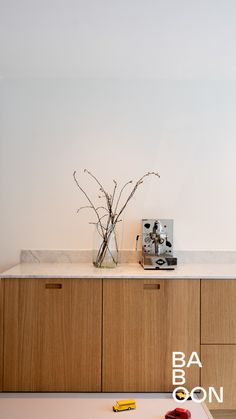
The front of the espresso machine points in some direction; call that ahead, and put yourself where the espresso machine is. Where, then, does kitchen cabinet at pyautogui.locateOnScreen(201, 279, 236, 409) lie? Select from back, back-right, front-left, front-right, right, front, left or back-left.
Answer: front-left

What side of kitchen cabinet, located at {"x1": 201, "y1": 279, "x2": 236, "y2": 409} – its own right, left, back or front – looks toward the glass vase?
right

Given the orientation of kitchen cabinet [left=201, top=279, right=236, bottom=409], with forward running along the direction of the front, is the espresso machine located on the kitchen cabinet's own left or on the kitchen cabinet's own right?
on the kitchen cabinet's own right

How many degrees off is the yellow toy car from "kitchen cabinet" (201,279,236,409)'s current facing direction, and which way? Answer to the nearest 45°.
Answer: approximately 45° to its right

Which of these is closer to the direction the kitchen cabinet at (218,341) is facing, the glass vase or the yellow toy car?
the yellow toy car

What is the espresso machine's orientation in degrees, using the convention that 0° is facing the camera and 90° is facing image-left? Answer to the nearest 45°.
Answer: approximately 0°

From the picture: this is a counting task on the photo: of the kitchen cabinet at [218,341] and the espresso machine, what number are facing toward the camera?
2

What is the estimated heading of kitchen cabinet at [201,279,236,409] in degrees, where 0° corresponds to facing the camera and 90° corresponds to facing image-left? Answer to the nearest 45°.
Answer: approximately 0°
